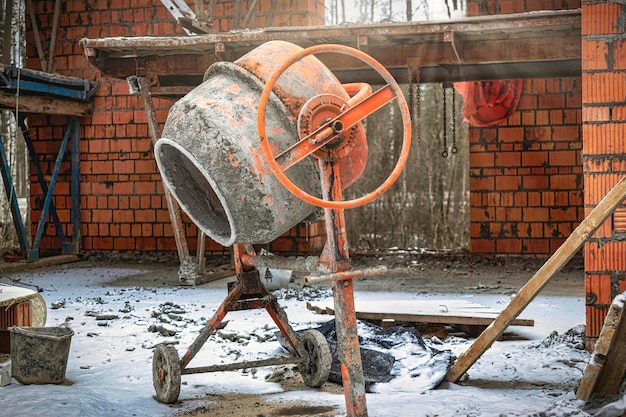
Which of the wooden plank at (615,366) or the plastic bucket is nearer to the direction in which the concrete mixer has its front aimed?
the plastic bucket

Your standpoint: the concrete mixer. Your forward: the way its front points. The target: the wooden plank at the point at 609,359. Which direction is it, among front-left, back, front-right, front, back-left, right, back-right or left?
back-left

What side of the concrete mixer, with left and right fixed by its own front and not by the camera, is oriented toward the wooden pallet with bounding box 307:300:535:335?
back

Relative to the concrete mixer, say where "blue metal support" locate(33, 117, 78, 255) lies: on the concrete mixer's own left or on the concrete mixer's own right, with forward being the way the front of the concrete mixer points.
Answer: on the concrete mixer's own right

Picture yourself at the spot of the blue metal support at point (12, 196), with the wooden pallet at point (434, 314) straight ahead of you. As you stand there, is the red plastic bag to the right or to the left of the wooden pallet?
left

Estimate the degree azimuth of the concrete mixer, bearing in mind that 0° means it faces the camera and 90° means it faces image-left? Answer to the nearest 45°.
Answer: approximately 45°

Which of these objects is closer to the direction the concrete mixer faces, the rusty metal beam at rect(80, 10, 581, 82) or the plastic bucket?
the plastic bucket
